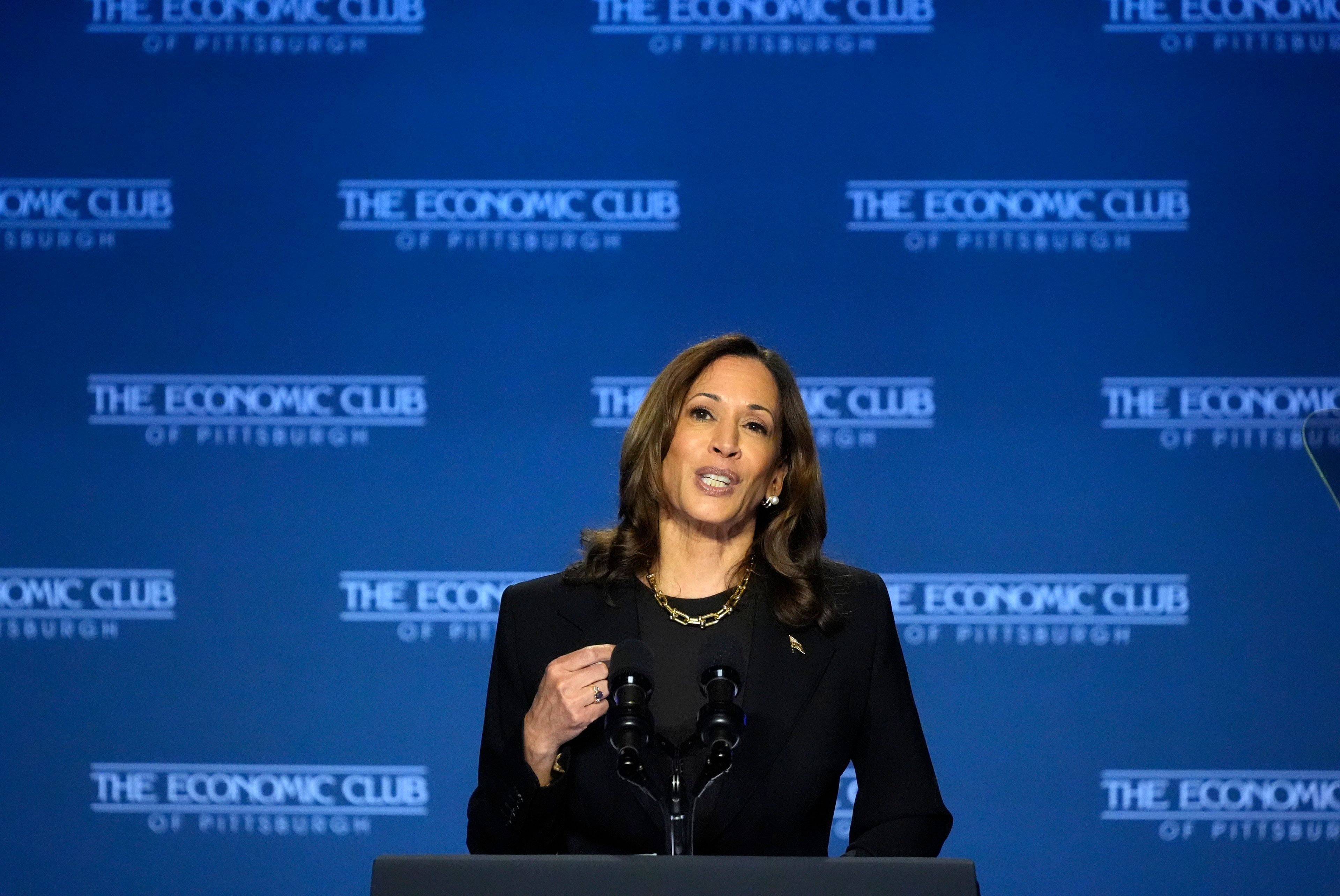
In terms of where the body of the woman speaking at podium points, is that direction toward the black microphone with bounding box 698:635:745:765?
yes

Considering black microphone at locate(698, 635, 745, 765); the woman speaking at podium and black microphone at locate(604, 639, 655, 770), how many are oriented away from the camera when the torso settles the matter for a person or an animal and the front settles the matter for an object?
2

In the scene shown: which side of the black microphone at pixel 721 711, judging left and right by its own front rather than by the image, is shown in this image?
back

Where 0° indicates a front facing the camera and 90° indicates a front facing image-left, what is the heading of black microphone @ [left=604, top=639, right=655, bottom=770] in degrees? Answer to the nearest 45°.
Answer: approximately 180°

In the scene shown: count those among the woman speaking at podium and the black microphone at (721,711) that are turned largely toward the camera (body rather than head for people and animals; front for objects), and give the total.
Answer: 1
